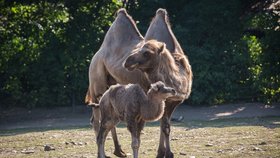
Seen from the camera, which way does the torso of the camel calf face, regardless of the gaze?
to the viewer's right

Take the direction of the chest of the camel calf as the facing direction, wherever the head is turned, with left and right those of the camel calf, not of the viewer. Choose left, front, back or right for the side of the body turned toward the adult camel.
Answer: left
